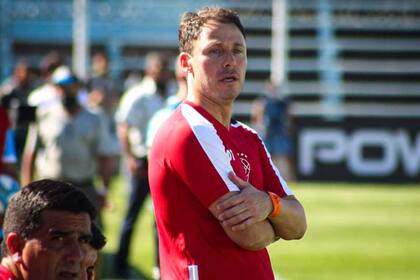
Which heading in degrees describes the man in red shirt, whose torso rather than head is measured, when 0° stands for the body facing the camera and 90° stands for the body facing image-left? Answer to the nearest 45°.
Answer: approximately 315°

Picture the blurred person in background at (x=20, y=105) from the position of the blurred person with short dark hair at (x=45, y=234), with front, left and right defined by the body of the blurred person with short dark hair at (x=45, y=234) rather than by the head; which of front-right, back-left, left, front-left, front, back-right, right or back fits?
back-left

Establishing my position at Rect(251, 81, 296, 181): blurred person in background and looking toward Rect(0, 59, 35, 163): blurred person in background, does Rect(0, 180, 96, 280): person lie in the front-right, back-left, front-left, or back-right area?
front-left

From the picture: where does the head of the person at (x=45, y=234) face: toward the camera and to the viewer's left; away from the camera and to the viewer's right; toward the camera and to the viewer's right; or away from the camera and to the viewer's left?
toward the camera and to the viewer's right

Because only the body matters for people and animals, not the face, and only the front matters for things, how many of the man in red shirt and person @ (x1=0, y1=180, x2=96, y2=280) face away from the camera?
0

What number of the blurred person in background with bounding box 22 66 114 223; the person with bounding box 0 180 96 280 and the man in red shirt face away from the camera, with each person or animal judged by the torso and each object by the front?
0
